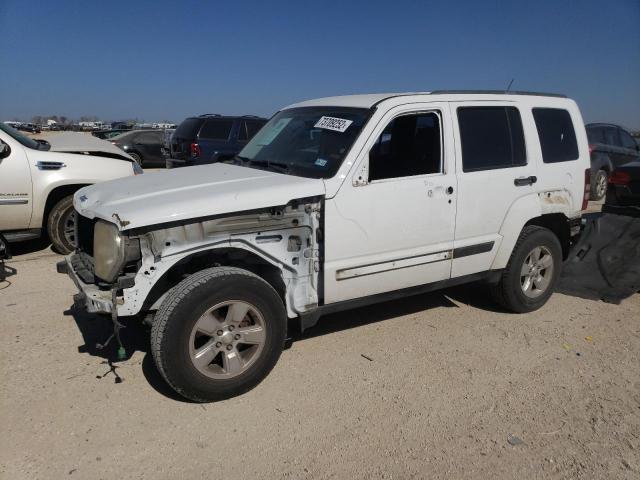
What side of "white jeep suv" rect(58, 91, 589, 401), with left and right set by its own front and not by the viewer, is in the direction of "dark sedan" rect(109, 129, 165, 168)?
right

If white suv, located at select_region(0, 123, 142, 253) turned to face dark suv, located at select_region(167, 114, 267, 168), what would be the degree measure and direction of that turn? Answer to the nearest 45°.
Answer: approximately 45° to its left

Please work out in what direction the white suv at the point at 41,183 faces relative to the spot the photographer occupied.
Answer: facing to the right of the viewer

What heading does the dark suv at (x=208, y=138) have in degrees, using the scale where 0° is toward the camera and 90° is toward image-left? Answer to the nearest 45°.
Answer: approximately 225°

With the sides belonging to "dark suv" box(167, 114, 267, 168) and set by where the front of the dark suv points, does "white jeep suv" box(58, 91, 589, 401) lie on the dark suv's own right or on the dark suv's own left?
on the dark suv's own right

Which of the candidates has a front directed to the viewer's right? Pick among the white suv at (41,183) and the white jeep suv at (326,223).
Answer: the white suv at (41,183)

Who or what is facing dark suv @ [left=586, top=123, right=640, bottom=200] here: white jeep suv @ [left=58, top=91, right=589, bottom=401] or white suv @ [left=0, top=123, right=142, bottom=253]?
white suv @ [left=0, top=123, right=142, bottom=253]

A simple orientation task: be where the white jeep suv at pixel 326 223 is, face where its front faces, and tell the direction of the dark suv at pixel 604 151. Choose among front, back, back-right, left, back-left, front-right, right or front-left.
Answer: back
